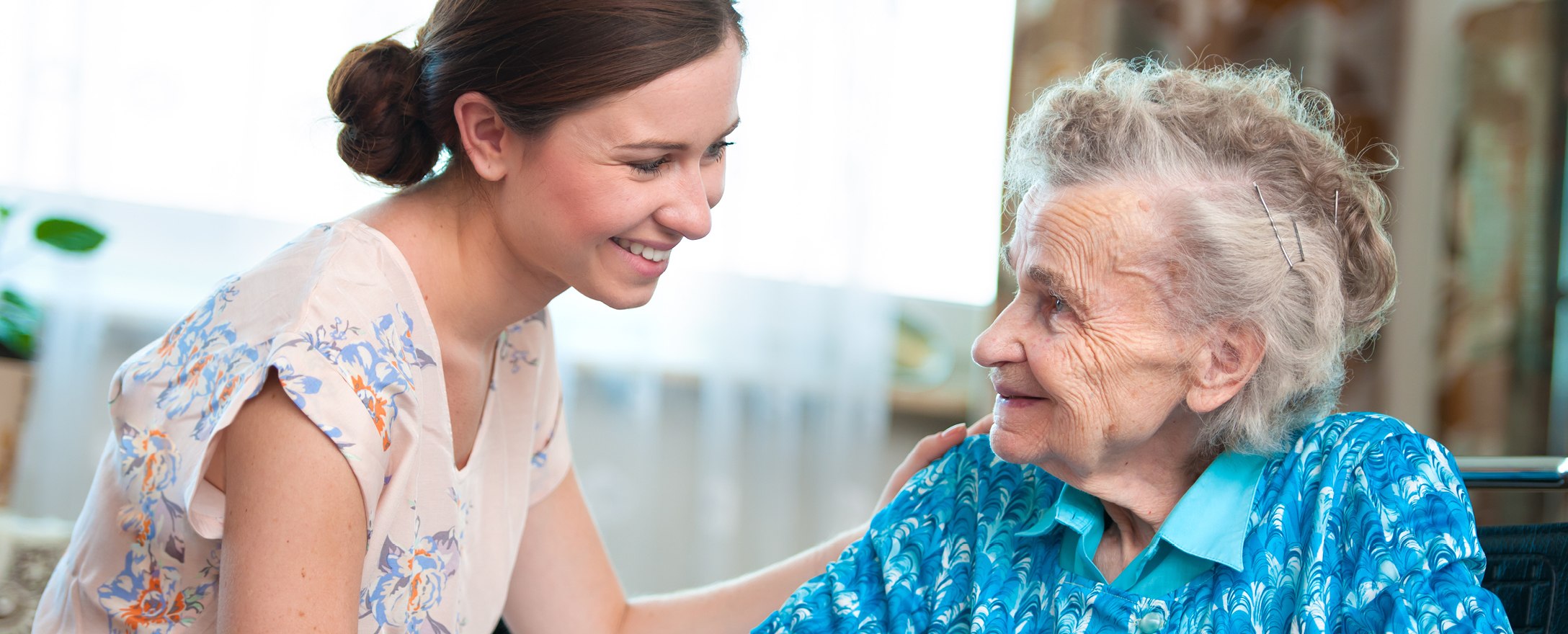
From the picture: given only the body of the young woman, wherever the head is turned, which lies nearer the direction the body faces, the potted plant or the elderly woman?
the elderly woman

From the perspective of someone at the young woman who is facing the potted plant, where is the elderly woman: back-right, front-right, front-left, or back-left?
back-right

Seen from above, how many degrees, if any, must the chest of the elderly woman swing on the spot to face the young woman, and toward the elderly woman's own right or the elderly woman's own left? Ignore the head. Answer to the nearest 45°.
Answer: approximately 45° to the elderly woman's own right

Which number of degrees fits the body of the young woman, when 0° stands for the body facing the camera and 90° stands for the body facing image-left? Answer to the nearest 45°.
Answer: approximately 315°

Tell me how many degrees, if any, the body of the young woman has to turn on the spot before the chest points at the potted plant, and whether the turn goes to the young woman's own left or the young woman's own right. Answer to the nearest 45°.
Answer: approximately 180°

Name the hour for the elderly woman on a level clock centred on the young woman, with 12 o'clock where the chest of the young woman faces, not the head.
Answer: The elderly woman is roughly at 11 o'clock from the young woman.

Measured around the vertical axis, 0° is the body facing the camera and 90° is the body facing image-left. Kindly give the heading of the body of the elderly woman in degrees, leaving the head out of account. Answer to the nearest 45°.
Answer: approximately 45°

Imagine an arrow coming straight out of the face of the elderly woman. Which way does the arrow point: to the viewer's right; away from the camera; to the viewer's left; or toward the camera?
to the viewer's left

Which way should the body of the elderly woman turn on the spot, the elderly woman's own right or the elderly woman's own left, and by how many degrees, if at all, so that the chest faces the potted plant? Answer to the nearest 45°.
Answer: approximately 45° to the elderly woman's own right
